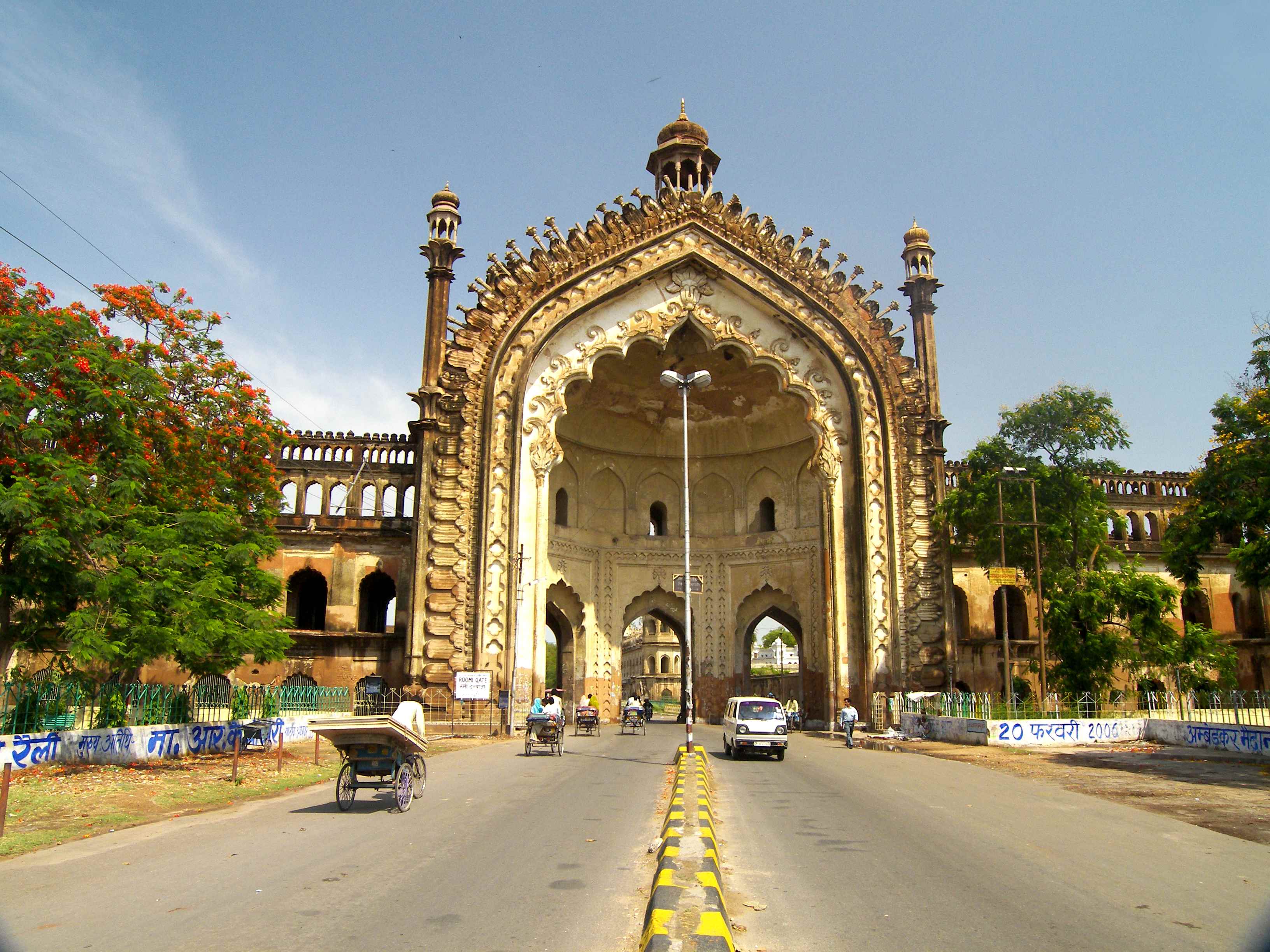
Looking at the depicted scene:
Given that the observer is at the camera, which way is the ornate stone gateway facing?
facing the viewer

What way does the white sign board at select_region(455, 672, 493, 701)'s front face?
toward the camera

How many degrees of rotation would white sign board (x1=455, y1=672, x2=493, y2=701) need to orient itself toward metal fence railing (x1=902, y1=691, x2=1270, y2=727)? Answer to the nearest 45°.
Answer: approximately 90° to its left

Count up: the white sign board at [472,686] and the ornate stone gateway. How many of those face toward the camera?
2

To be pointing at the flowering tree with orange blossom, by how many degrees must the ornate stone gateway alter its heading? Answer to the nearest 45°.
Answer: approximately 45° to its right

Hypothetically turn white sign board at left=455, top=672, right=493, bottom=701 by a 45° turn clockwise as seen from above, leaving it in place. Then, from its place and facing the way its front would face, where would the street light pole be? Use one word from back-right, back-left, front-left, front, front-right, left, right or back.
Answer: left

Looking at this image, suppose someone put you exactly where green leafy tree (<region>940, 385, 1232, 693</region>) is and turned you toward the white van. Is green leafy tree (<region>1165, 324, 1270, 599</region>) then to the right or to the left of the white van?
left

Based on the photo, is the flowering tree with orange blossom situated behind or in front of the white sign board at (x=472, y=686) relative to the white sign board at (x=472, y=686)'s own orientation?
in front

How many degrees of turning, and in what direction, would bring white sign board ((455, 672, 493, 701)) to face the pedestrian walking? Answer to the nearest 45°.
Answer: approximately 90° to its left

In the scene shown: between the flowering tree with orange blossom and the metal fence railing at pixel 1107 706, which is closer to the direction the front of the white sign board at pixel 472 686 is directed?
the flowering tree with orange blossom

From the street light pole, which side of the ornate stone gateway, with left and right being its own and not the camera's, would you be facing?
front

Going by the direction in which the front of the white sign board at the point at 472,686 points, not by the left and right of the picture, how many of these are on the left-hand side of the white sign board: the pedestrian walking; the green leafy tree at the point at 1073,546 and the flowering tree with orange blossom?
2

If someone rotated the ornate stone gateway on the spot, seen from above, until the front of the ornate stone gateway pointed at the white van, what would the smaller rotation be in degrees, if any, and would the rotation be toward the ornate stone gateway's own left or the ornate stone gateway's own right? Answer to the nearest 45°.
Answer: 0° — it already faces it

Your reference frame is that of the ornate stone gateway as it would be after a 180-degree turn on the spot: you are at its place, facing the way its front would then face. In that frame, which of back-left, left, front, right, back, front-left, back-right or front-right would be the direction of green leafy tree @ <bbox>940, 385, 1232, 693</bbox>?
right
